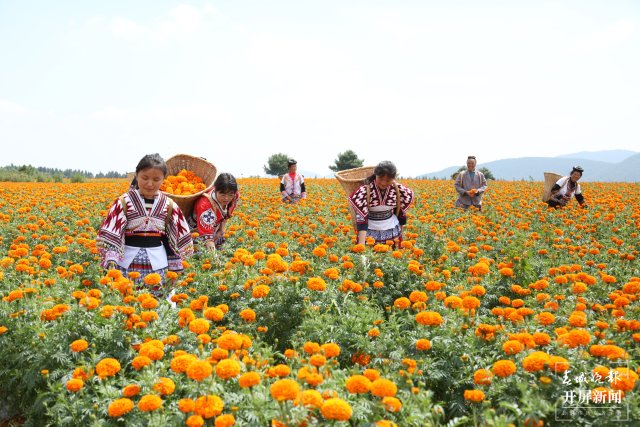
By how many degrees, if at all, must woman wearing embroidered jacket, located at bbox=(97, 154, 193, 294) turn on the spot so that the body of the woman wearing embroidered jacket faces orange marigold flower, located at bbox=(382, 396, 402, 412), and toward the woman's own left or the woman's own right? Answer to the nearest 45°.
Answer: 0° — they already face it

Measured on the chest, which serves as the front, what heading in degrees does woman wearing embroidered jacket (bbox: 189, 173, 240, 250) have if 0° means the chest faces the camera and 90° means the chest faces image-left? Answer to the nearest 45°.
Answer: approximately 315°

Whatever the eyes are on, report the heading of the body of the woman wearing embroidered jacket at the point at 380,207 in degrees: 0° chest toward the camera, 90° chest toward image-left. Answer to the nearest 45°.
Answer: approximately 0°

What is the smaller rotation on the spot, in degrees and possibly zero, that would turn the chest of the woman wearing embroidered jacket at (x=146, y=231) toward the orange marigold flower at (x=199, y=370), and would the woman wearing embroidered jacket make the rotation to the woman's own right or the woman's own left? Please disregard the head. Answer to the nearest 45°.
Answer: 0° — they already face it

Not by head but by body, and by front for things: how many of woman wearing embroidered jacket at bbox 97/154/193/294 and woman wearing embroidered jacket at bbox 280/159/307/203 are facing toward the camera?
2
